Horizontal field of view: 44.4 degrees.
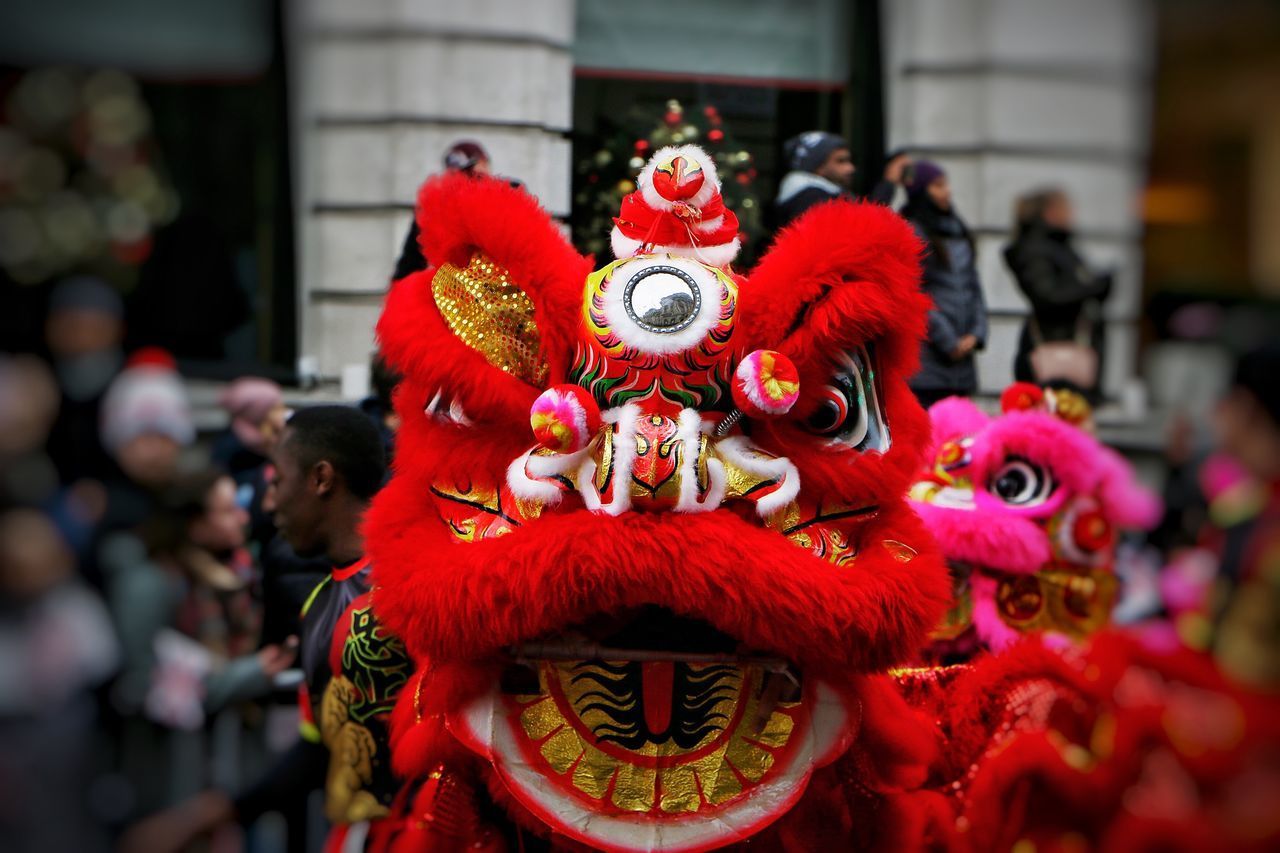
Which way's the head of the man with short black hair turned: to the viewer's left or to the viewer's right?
to the viewer's left

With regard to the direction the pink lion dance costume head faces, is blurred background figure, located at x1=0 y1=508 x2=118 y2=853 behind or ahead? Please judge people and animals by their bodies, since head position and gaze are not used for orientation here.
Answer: ahead

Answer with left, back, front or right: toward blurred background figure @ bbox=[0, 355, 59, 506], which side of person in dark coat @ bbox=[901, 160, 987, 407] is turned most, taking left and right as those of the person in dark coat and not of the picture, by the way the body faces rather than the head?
right

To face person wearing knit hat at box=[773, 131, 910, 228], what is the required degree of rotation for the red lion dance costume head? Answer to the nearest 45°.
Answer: approximately 180°

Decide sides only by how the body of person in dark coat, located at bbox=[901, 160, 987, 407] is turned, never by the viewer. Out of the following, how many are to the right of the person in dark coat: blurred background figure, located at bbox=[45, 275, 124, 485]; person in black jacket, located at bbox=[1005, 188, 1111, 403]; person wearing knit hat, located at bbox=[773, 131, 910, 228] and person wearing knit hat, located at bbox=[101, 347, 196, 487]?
3

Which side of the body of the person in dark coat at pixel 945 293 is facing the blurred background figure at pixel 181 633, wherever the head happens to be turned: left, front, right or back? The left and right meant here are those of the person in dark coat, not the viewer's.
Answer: right

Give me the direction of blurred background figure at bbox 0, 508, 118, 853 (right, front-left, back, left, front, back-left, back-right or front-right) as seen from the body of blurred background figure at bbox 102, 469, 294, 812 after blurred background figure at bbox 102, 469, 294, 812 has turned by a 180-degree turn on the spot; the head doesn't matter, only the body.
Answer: left
